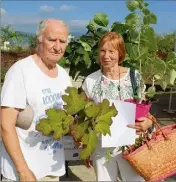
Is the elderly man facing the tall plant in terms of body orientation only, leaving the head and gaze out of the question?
no

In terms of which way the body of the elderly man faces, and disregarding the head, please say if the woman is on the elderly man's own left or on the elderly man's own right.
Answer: on the elderly man's own left

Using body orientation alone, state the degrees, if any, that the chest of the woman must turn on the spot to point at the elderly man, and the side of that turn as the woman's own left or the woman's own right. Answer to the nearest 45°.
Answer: approximately 45° to the woman's own right

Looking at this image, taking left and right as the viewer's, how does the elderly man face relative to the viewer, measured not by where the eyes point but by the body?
facing the viewer and to the right of the viewer

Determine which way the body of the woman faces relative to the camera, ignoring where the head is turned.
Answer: toward the camera

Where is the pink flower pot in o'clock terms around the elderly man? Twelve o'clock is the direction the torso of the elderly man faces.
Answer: The pink flower pot is roughly at 10 o'clock from the elderly man.

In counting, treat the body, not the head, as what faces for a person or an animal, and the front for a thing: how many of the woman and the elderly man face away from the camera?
0
